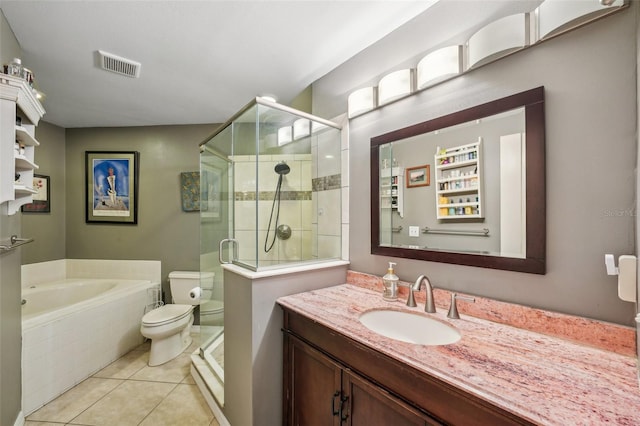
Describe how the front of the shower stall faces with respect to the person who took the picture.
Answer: facing the viewer and to the left of the viewer

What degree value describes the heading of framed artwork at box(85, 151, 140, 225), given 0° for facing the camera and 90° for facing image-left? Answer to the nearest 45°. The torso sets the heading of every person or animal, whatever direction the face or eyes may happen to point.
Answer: approximately 0°

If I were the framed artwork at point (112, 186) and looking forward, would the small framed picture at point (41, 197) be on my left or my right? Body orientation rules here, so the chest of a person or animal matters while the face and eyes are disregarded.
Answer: on my right

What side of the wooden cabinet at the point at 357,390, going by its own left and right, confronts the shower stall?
right

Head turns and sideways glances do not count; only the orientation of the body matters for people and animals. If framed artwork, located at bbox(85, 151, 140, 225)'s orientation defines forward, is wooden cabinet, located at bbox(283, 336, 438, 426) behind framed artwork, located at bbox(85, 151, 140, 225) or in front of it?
in front

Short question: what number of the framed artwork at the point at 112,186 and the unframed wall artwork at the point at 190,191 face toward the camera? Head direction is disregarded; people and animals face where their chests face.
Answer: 2

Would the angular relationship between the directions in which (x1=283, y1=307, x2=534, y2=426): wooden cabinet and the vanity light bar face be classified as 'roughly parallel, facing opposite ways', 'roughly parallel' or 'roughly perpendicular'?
roughly parallel

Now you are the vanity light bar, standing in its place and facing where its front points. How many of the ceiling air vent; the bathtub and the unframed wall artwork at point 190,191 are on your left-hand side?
0

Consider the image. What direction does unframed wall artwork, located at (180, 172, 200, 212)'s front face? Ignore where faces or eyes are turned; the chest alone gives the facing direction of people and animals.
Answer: toward the camera

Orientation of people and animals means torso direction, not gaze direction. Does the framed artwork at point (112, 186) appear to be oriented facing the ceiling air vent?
yes

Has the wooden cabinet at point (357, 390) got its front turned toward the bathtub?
no

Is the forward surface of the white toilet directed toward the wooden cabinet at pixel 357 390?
no

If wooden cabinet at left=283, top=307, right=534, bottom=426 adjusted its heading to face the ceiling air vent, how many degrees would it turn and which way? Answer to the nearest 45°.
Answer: approximately 45° to its right

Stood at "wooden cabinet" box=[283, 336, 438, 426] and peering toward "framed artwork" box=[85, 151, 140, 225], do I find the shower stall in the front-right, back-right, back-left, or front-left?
front-right

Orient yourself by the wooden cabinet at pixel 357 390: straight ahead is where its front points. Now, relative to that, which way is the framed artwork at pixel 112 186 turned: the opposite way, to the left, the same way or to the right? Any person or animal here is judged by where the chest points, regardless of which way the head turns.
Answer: to the left

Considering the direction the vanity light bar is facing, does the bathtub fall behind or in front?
in front
